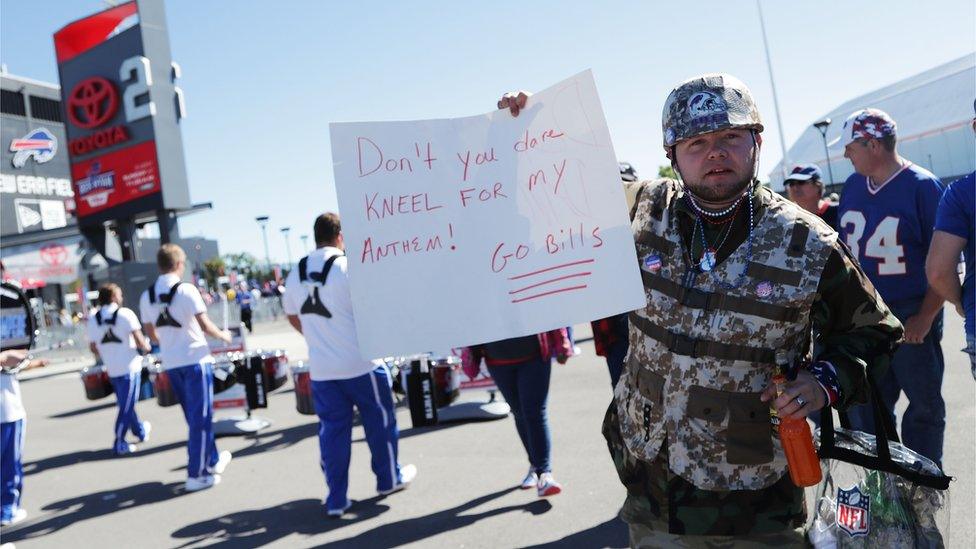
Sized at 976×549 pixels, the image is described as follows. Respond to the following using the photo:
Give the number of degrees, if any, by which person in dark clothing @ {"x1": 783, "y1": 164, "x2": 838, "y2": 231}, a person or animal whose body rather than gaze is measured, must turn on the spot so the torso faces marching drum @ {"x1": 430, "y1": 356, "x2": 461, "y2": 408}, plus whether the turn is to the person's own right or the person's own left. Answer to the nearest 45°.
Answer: approximately 45° to the person's own right

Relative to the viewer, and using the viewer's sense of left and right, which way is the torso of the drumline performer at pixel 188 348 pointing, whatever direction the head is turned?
facing away from the viewer and to the right of the viewer

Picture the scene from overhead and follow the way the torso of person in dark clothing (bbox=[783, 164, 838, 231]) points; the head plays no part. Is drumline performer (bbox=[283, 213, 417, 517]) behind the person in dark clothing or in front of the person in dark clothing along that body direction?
in front

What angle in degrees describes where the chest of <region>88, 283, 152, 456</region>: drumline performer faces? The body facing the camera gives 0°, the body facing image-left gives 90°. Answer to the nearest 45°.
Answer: approximately 225°
